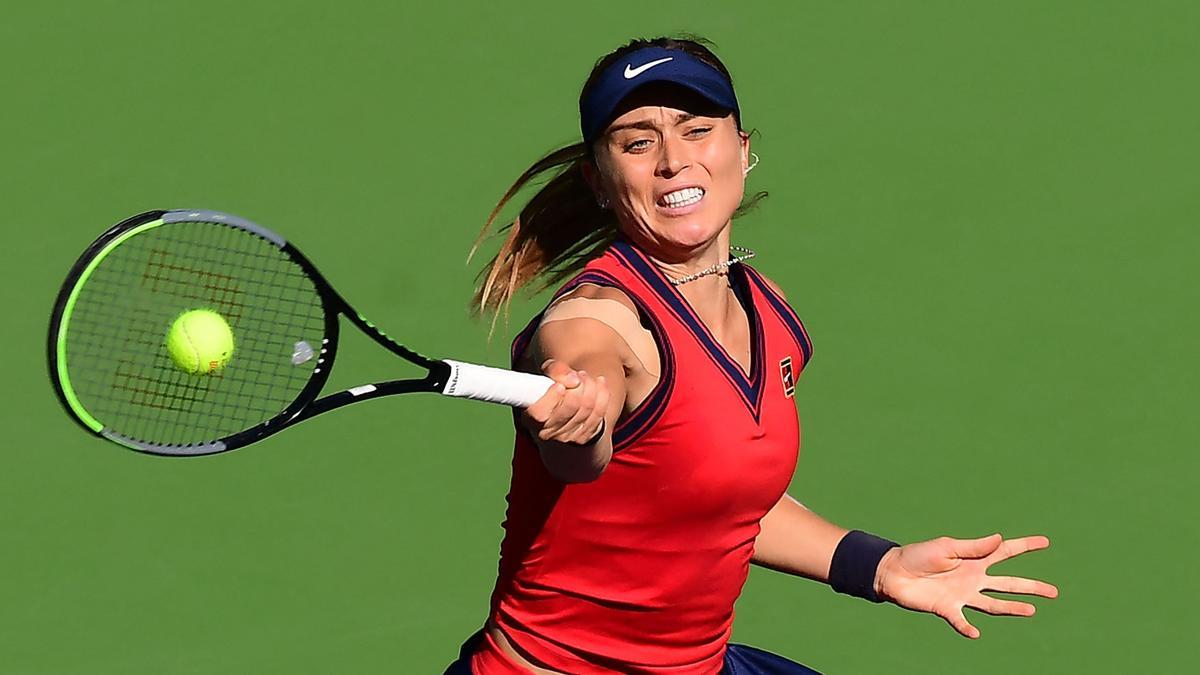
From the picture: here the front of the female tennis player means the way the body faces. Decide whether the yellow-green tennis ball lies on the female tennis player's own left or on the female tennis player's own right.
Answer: on the female tennis player's own right

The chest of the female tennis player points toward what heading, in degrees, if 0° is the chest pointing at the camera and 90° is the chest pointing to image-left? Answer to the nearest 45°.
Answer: approximately 315°
